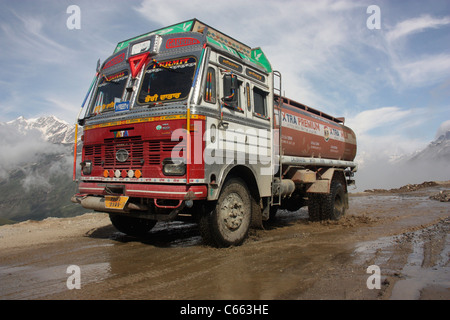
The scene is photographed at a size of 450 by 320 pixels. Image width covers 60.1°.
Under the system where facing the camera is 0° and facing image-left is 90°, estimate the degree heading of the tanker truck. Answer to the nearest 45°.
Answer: approximately 45°
